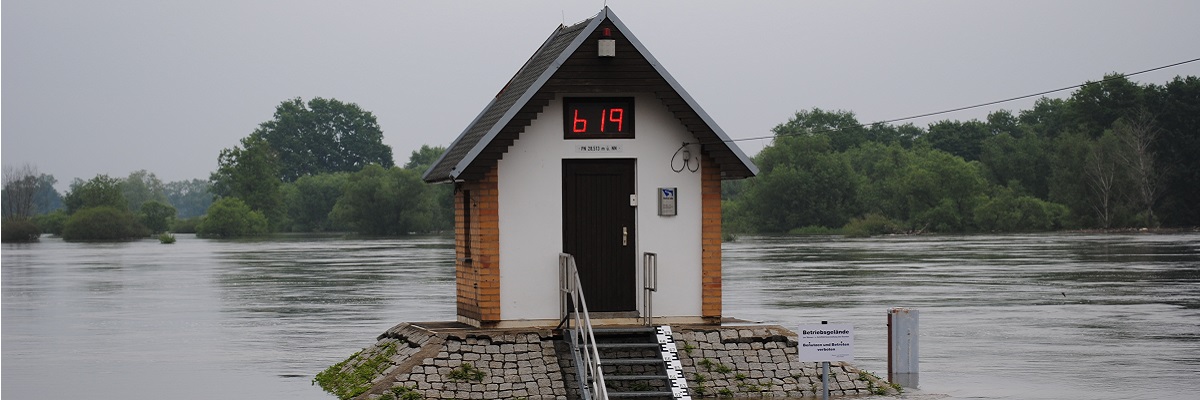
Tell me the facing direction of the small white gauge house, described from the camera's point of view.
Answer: facing the viewer

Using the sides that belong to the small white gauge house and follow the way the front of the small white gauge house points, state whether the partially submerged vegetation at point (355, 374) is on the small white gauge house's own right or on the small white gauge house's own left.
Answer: on the small white gauge house's own right

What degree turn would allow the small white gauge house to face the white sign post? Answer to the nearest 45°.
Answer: approximately 45° to its left

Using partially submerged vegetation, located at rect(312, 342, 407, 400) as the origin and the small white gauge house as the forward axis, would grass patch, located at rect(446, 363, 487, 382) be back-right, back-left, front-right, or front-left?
front-right
